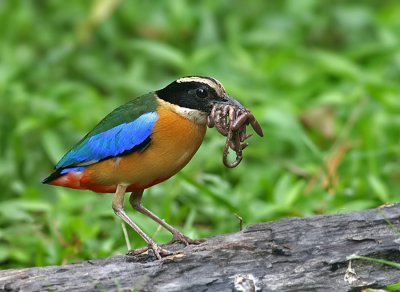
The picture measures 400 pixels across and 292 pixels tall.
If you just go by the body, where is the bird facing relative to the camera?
to the viewer's right
